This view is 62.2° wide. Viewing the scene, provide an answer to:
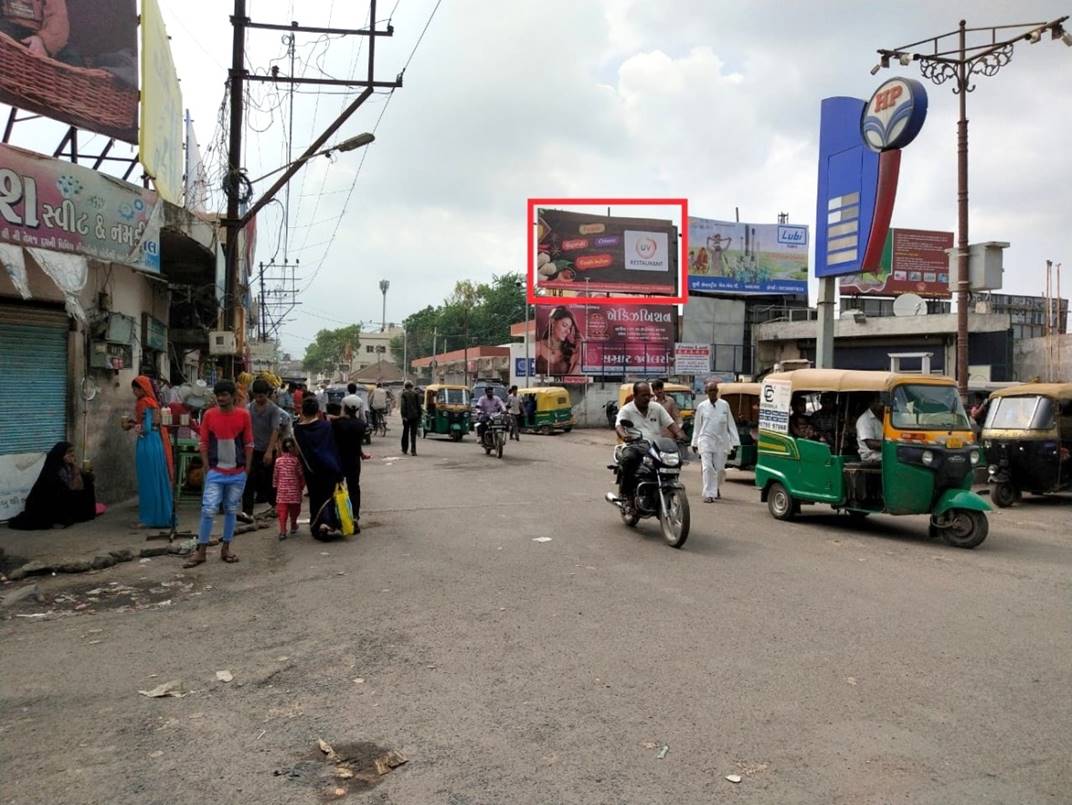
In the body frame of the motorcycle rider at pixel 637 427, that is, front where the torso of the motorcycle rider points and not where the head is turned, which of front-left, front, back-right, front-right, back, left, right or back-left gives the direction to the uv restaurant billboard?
back-left

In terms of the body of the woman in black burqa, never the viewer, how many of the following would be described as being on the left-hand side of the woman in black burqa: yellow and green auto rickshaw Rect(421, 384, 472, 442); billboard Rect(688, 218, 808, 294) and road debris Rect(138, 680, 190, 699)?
2

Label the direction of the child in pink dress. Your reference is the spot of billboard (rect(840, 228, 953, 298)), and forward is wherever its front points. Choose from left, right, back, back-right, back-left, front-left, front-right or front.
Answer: front

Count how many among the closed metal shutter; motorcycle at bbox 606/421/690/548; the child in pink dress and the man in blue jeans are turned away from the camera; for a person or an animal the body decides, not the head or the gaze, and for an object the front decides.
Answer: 1

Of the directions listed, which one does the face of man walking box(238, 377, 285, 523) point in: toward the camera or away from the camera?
toward the camera

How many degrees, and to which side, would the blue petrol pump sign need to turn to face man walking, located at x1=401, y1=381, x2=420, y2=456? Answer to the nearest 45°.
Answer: approximately 45° to its right

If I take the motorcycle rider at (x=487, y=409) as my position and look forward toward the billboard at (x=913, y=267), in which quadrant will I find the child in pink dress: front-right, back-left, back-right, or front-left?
back-right

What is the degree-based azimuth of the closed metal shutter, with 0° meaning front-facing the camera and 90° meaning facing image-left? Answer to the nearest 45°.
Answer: approximately 315°

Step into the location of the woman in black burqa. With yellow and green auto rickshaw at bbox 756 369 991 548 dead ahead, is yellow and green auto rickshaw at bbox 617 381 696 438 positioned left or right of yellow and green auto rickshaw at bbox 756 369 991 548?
left

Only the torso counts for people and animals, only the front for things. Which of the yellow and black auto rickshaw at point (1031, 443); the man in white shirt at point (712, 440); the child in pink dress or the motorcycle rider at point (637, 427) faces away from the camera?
the child in pink dress

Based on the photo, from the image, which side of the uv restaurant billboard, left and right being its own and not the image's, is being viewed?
front

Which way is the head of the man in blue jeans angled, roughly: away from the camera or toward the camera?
toward the camera

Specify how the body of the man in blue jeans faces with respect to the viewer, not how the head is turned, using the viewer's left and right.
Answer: facing the viewer

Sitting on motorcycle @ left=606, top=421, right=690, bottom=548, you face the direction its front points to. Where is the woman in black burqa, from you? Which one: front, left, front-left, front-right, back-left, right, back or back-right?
back-right

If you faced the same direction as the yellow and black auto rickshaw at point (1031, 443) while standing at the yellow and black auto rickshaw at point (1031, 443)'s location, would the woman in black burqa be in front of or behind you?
in front

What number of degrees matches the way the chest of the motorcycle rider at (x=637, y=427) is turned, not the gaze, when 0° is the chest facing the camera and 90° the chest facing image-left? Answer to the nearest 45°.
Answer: approximately 315°

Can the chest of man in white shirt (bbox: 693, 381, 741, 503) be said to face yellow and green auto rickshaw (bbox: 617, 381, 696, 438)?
no

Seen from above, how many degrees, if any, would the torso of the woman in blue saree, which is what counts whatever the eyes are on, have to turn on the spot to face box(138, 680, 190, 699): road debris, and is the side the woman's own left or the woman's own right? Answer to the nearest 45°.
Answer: approximately 90° to the woman's own left
